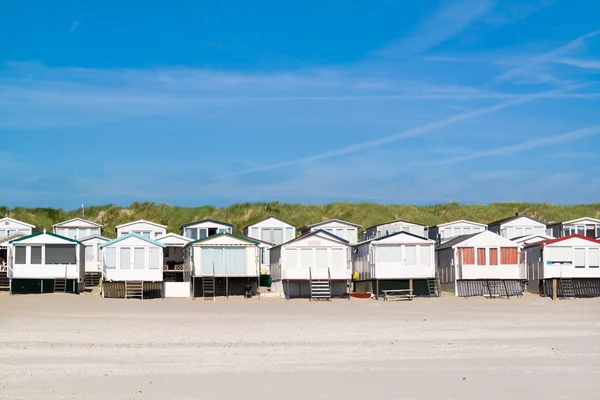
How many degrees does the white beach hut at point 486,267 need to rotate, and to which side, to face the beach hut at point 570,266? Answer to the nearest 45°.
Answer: approximately 90° to its left

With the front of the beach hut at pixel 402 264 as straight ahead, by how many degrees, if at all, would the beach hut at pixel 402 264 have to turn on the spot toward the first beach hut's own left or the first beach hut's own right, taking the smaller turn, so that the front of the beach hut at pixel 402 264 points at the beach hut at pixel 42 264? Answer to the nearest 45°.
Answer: approximately 90° to the first beach hut's own right

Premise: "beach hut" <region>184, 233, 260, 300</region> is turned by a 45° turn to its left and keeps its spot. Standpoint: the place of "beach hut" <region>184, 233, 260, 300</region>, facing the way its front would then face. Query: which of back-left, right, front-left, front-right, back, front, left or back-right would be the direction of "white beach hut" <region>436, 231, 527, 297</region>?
front-left

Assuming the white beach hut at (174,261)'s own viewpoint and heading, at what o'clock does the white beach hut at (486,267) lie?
the white beach hut at (486,267) is roughly at 10 o'clock from the white beach hut at (174,261).

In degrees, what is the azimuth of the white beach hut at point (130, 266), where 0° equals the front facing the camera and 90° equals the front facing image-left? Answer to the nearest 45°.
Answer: approximately 0°

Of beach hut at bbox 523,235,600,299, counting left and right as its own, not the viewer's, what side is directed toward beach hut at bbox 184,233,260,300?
right

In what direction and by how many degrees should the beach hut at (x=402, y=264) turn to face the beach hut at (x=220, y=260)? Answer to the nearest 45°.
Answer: approximately 90° to its right
